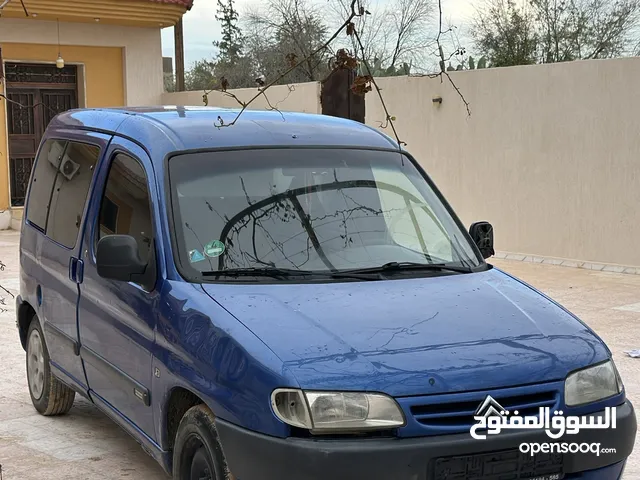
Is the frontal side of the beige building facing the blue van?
yes

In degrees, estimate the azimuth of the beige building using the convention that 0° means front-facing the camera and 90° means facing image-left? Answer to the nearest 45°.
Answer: approximately 0°

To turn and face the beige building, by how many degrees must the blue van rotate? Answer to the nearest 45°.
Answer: approximately 135° to its left

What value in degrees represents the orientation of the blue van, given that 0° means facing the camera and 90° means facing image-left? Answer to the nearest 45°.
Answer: approximately 315°
